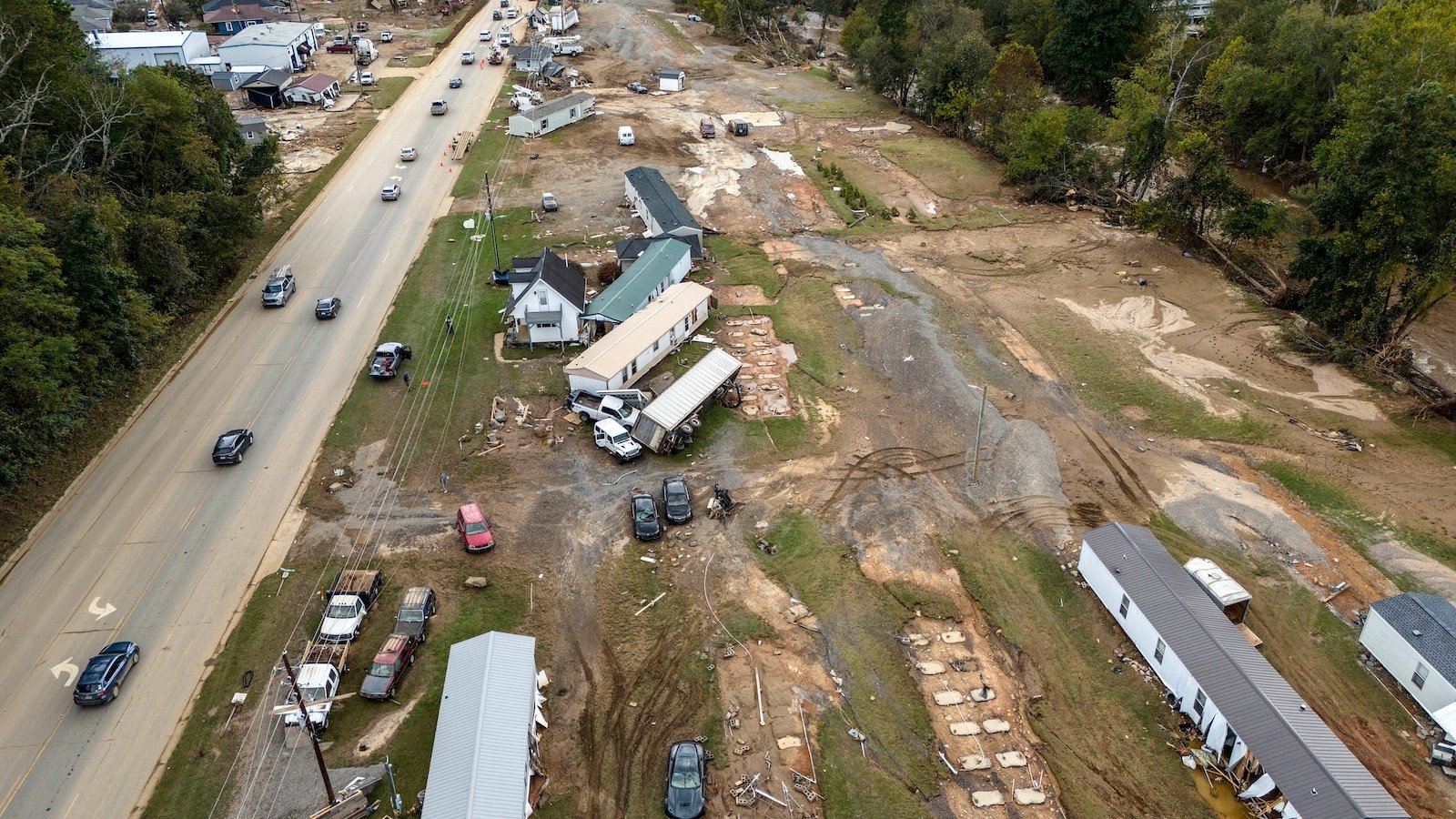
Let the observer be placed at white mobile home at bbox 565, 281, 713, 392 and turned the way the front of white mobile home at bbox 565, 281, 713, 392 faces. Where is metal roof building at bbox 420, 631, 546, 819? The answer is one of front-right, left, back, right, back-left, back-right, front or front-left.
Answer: front-right

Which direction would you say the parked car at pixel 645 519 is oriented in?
toward the camera
